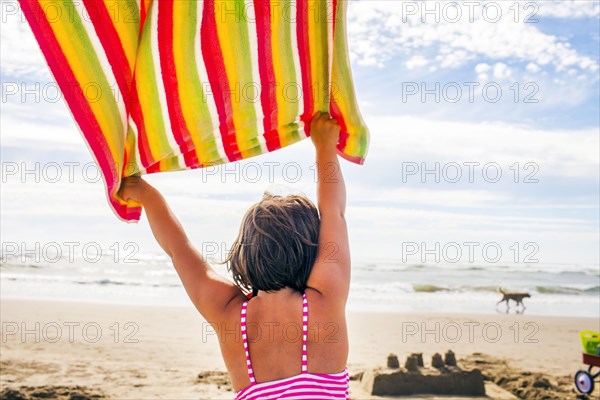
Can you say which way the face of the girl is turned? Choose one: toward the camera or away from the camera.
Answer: away from the camera

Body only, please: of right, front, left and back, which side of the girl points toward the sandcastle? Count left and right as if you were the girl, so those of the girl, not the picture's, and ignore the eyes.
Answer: front

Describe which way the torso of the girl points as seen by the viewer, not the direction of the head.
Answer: away from the camera
